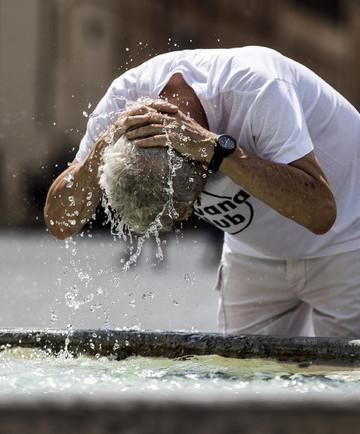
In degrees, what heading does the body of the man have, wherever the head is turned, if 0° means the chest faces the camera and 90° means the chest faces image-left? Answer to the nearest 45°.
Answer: approximately 45°
